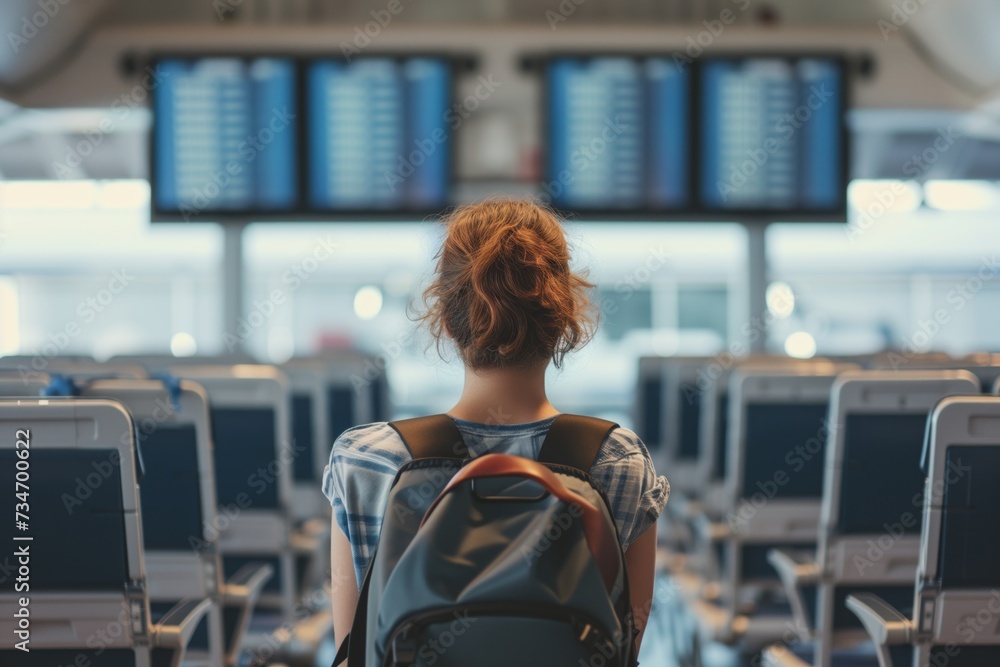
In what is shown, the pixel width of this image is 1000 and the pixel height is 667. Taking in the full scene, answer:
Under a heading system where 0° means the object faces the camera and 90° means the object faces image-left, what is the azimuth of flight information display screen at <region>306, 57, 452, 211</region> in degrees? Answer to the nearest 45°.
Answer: approximately 0°

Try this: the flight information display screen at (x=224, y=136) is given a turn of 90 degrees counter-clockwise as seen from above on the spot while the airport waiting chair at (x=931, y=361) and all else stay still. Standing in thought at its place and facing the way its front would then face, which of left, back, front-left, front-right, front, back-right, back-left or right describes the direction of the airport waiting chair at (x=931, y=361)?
front-right

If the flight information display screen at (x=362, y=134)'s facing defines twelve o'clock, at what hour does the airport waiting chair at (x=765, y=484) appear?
The airport waiting chair is roughly at 11 o'clock from the flight information display screen.

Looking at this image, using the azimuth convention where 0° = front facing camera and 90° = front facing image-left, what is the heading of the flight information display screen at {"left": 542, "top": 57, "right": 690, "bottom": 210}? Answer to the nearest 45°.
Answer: approximately 0°

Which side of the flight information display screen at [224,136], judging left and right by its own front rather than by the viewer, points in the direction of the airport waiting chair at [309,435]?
front

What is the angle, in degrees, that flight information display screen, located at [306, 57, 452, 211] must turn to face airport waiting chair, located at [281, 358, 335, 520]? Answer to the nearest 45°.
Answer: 0° — it already faces it

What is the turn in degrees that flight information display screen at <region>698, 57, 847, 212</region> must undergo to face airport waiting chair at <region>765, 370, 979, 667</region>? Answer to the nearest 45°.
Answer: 0° — it already faces it

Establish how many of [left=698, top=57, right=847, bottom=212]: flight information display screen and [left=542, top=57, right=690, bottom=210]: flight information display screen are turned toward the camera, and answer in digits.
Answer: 2
